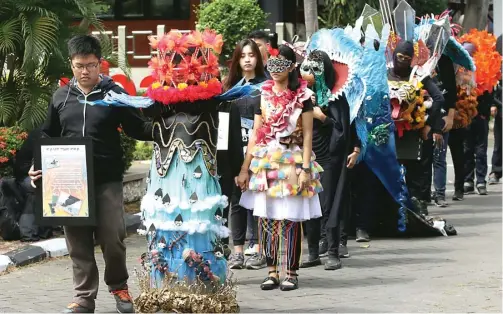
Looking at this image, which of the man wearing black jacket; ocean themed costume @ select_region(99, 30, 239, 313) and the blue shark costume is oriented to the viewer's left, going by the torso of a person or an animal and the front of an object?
the blue shark costume

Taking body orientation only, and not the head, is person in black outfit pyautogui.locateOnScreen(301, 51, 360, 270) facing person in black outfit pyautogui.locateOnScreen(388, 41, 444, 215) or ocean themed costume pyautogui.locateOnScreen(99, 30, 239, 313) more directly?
the ocean themed costume

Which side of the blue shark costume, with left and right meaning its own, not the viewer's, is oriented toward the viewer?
left

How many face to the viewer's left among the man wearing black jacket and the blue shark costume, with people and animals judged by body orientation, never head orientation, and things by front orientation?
1
